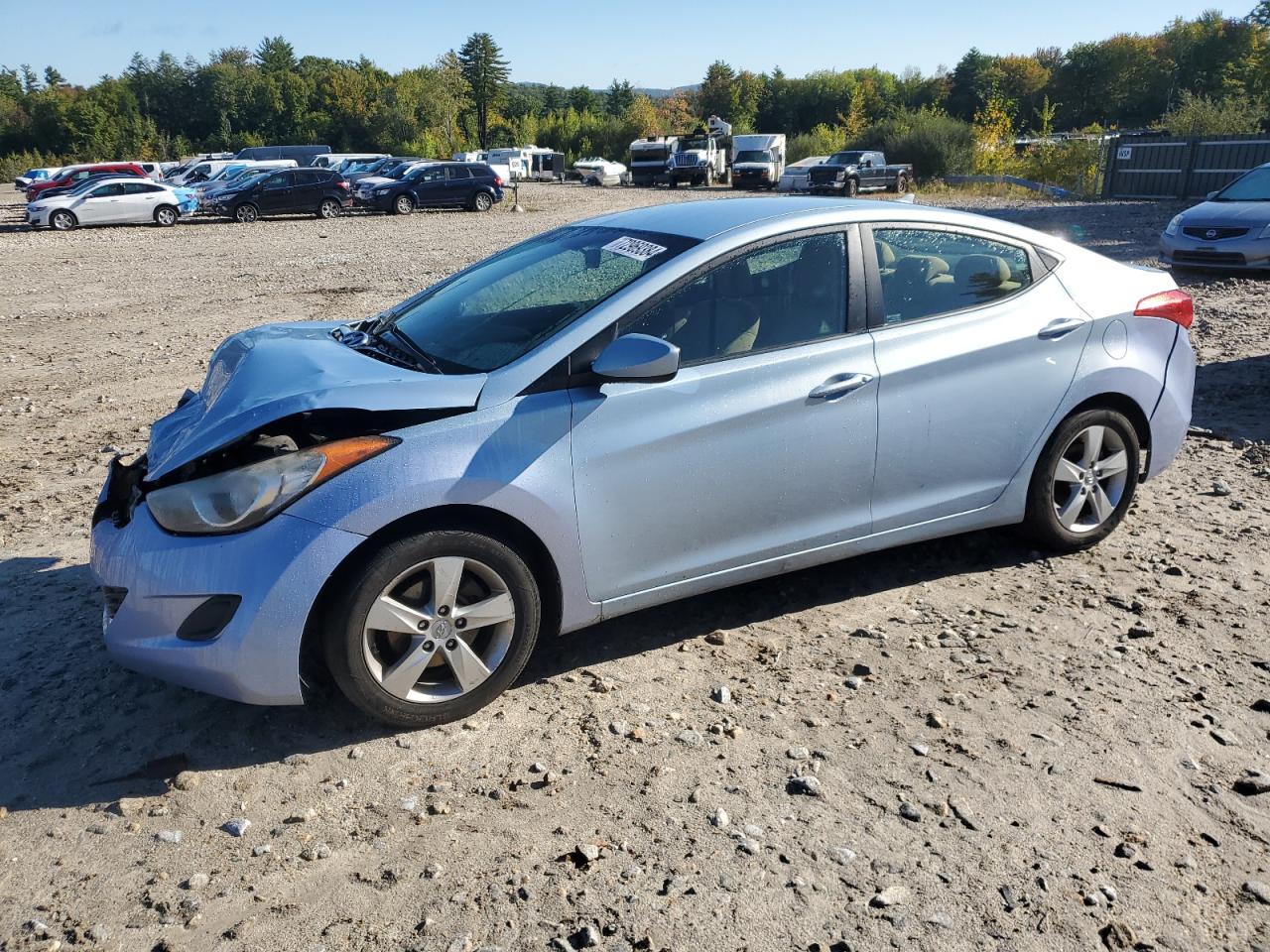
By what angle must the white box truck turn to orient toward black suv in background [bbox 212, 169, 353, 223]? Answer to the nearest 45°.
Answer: approximately 45° to its right

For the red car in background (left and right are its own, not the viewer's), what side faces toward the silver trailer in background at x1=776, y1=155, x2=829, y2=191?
back

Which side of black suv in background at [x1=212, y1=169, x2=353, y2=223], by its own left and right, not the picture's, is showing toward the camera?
left

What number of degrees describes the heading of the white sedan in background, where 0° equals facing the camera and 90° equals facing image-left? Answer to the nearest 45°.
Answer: approximately 90°

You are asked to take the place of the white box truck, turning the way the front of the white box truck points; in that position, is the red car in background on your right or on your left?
on your right

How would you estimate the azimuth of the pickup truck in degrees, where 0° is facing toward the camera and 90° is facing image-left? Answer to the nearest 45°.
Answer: approximately 45°

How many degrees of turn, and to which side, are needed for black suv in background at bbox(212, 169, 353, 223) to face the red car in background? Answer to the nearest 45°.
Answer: approximately 45° to its right

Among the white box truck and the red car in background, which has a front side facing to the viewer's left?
the red car in background

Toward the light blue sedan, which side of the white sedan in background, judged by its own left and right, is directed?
left

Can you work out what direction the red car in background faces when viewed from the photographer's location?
facing to the left of the viewer
